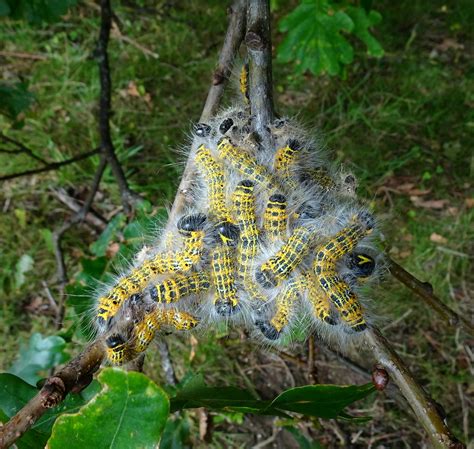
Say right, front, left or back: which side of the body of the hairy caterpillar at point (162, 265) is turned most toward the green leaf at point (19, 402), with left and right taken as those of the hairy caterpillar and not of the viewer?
back

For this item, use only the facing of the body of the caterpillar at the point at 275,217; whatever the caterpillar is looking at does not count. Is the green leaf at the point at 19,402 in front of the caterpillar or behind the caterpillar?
behind

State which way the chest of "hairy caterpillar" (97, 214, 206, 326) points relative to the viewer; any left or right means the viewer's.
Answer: facing away from the viewer and to the right of the viewer

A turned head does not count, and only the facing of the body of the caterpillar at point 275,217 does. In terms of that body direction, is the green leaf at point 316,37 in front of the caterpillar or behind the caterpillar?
in front

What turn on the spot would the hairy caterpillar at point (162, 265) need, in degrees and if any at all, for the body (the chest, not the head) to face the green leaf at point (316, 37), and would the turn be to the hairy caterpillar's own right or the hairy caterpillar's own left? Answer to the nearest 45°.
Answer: approximately 45° to the hairy caterpillar's own left

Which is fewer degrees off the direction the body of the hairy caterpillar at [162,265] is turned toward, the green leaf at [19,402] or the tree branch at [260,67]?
the tree branch

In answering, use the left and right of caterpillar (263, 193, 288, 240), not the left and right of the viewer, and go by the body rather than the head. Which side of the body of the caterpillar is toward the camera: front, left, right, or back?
back

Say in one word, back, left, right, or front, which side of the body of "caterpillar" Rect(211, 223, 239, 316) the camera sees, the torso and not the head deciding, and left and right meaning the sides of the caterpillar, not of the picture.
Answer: back

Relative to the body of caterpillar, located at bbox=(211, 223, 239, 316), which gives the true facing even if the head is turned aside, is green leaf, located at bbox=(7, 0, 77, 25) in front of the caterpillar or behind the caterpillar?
in front

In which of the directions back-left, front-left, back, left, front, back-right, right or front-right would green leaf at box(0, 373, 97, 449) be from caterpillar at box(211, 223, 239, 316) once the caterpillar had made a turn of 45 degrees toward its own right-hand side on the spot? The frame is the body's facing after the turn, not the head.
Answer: back
